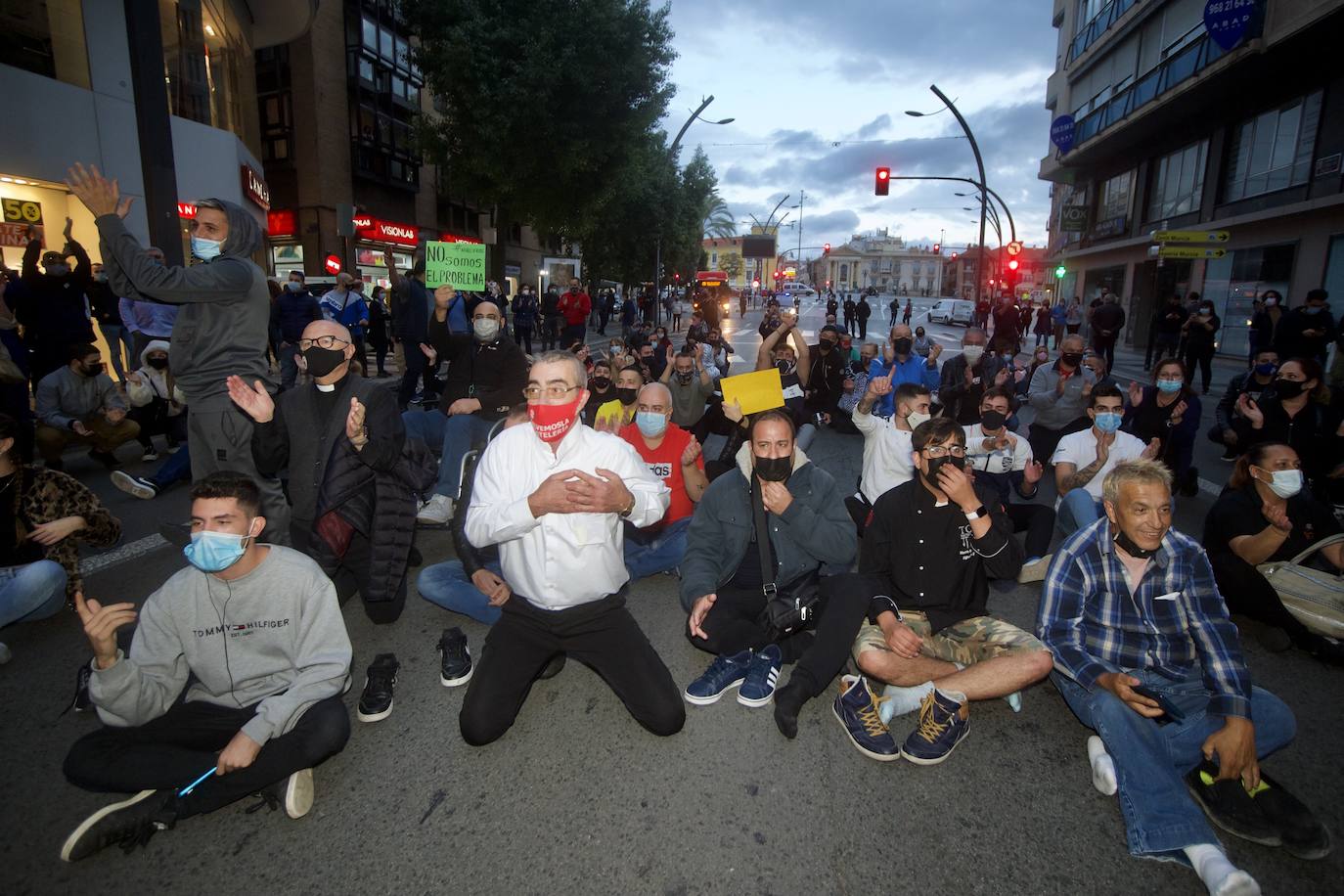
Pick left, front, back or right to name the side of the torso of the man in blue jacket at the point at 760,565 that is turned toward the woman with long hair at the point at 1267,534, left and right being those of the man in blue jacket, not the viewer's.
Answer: left

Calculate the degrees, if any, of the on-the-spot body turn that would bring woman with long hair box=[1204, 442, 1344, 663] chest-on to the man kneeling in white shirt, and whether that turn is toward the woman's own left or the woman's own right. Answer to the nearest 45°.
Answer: approximately 90° to the woman's own right

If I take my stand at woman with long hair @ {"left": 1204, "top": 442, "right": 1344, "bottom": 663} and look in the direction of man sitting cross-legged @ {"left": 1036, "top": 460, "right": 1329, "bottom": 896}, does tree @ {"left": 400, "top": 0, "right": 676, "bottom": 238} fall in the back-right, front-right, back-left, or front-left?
back-right

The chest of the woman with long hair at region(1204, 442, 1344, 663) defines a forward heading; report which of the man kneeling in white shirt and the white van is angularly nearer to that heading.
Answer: the man kneeling in white shirt

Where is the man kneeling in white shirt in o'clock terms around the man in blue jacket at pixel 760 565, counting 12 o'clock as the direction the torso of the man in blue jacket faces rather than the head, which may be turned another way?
The man kneeling in white shirt is roughly at 2 o'clock from the man in blue jacket.

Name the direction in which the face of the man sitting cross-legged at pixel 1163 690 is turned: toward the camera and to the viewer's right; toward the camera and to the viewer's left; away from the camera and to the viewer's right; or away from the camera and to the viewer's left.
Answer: toward the camera and to the viewer's right

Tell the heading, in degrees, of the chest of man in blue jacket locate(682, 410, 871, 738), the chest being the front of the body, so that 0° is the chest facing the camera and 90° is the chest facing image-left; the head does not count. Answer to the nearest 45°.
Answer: approximately 0°

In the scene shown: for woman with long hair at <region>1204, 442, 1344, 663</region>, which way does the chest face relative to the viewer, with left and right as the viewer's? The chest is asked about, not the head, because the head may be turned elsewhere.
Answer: facing the viewer and to the right of the viewer

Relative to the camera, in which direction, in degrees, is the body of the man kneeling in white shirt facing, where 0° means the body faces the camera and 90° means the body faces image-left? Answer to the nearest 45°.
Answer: approximately 0°

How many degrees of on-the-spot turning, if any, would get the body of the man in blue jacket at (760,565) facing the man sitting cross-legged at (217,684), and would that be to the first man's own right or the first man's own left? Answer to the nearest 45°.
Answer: approximately 45° to the first man's own right

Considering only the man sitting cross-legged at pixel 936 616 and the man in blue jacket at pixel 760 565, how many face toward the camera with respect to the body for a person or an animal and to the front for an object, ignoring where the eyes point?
2

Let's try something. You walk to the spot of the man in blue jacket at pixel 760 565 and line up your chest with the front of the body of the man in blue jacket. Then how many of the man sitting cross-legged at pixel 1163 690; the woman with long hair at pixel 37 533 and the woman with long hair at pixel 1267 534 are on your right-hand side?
1

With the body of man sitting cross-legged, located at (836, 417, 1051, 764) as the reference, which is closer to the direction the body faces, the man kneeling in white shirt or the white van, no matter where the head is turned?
the man kneeling in white shirt
